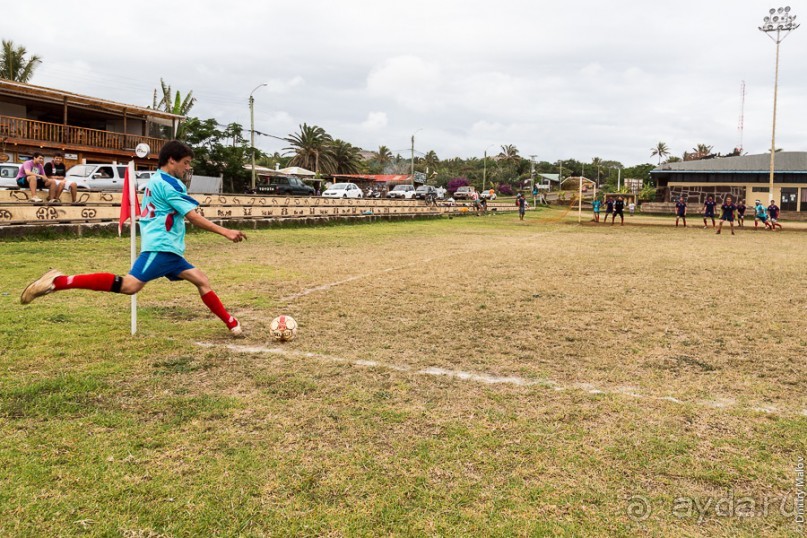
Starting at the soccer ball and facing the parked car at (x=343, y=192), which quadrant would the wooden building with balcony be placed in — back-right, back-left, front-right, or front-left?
front-left

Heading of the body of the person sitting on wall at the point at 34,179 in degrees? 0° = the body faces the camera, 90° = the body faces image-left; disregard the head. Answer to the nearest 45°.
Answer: approximately 315°

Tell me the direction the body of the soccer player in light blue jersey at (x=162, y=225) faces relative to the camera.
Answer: to the viewer's right

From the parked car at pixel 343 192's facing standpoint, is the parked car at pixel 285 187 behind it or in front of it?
in front

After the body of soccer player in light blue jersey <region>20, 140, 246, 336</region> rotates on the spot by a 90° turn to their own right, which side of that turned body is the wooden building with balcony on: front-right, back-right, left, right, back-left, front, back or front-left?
back

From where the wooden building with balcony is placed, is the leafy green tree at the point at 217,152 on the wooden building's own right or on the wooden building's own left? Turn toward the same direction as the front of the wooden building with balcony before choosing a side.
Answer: on the wooden building's own left

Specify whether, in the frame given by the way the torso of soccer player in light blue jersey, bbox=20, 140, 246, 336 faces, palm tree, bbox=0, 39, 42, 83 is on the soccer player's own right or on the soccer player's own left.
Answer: on the soccer player's own left

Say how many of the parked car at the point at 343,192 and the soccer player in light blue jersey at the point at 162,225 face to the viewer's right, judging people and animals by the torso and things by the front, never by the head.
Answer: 1

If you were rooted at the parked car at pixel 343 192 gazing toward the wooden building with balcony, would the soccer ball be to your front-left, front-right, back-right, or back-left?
front-left

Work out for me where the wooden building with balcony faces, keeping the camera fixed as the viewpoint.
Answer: facing the viewer and to the right of the viewer

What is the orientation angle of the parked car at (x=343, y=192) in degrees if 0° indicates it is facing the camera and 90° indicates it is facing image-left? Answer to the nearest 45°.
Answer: approximately 45°

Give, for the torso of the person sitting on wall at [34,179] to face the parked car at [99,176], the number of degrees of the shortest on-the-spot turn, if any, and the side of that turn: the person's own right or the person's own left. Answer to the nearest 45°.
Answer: approximately 135° to the person's own left
